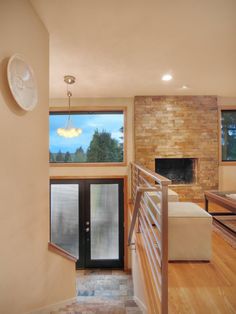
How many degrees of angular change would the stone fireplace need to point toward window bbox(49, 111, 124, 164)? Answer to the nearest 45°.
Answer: approximately 90° to its right

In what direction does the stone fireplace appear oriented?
toward the camera

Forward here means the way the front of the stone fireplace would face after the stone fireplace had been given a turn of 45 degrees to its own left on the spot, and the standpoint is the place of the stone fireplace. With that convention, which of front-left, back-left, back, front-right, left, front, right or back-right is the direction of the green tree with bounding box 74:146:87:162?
back-right

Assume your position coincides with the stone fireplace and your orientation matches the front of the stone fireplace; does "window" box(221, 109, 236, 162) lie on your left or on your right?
on your left

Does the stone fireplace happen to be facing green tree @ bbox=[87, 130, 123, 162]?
no
